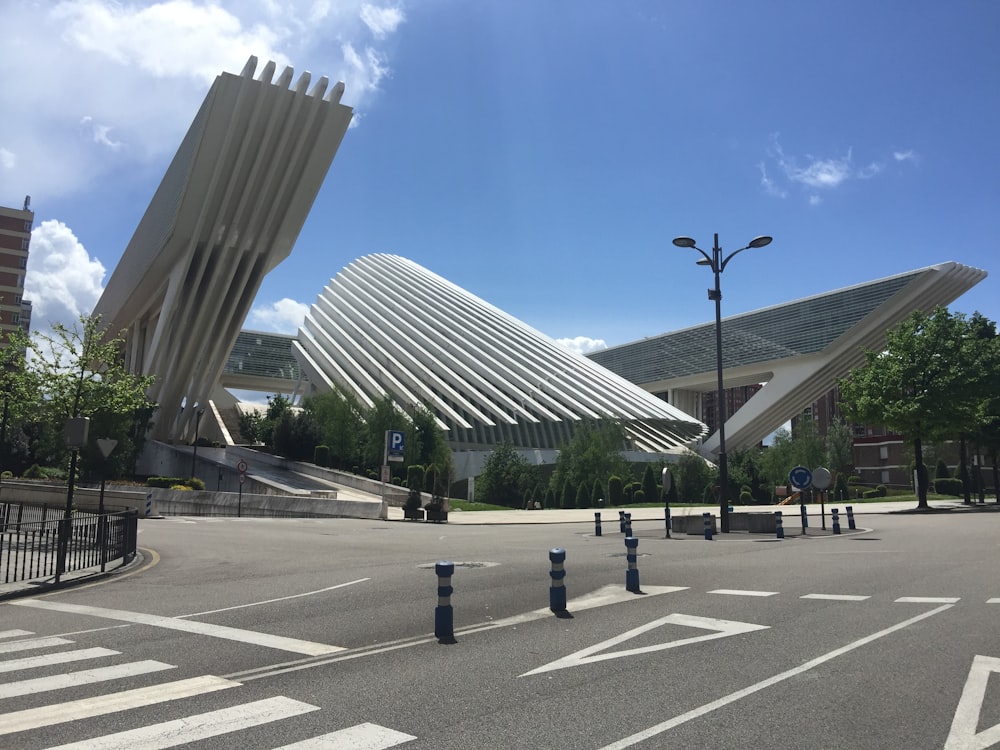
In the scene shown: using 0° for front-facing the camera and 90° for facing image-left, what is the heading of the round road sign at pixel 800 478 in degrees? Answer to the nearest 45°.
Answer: approximately 0°

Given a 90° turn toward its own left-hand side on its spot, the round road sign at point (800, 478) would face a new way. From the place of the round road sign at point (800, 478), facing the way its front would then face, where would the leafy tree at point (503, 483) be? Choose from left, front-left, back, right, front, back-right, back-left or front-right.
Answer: back-left

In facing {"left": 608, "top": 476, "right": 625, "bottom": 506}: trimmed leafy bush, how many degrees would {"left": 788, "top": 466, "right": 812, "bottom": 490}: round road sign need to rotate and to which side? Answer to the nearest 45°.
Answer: approximately 135° to its right

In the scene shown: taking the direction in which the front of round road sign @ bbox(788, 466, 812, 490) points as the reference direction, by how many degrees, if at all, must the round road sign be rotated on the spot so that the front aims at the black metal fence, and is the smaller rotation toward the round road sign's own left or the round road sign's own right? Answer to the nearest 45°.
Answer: approximately 45° to the round road sign's own right

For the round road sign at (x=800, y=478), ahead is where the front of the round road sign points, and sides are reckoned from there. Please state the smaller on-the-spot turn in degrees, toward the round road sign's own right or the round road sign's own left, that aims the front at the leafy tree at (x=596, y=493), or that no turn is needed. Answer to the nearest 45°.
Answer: approximately 135° to the round road sign's own right

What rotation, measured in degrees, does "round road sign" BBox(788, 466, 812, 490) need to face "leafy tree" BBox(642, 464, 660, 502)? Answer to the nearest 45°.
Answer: approximately 180°

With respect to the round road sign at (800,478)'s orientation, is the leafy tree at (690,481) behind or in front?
behind

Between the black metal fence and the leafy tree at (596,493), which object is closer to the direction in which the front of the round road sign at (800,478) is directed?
the black metal fence

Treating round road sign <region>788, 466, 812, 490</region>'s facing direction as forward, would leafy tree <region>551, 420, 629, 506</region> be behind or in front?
behind

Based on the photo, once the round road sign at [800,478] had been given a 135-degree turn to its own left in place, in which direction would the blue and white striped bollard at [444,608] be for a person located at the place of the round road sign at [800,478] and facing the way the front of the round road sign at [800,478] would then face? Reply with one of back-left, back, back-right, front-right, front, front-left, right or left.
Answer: back-right

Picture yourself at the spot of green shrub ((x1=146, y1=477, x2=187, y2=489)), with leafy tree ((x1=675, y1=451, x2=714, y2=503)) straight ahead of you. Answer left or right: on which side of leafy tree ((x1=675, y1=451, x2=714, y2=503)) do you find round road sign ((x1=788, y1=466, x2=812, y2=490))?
right

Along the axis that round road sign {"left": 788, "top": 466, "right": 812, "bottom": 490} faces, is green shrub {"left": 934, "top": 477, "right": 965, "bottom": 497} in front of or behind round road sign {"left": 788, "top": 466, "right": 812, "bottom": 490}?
behind

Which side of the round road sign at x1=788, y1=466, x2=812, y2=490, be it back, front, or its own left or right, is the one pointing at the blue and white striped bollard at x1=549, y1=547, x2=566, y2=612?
front
